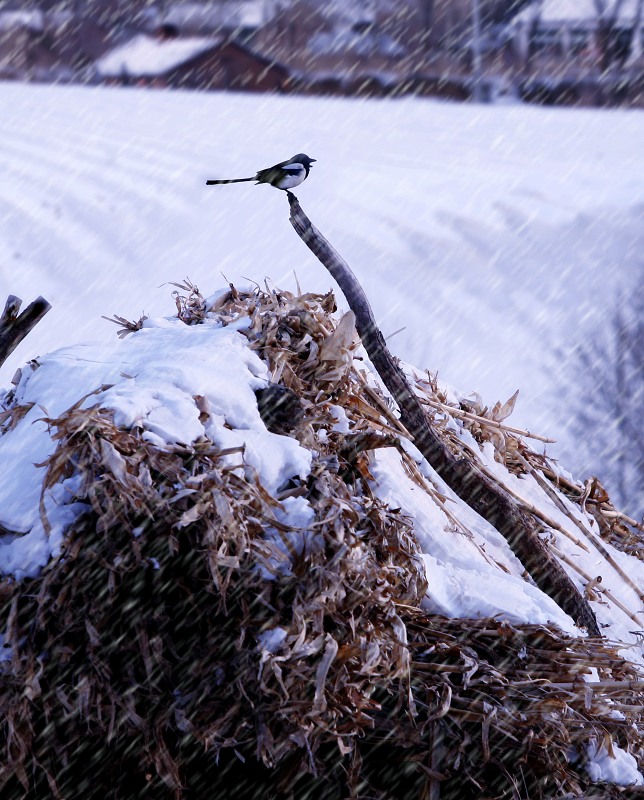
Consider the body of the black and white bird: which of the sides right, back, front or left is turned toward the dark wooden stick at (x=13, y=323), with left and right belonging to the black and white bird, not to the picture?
back

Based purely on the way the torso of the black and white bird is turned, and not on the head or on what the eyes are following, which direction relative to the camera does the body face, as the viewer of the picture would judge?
to the viewer's right
